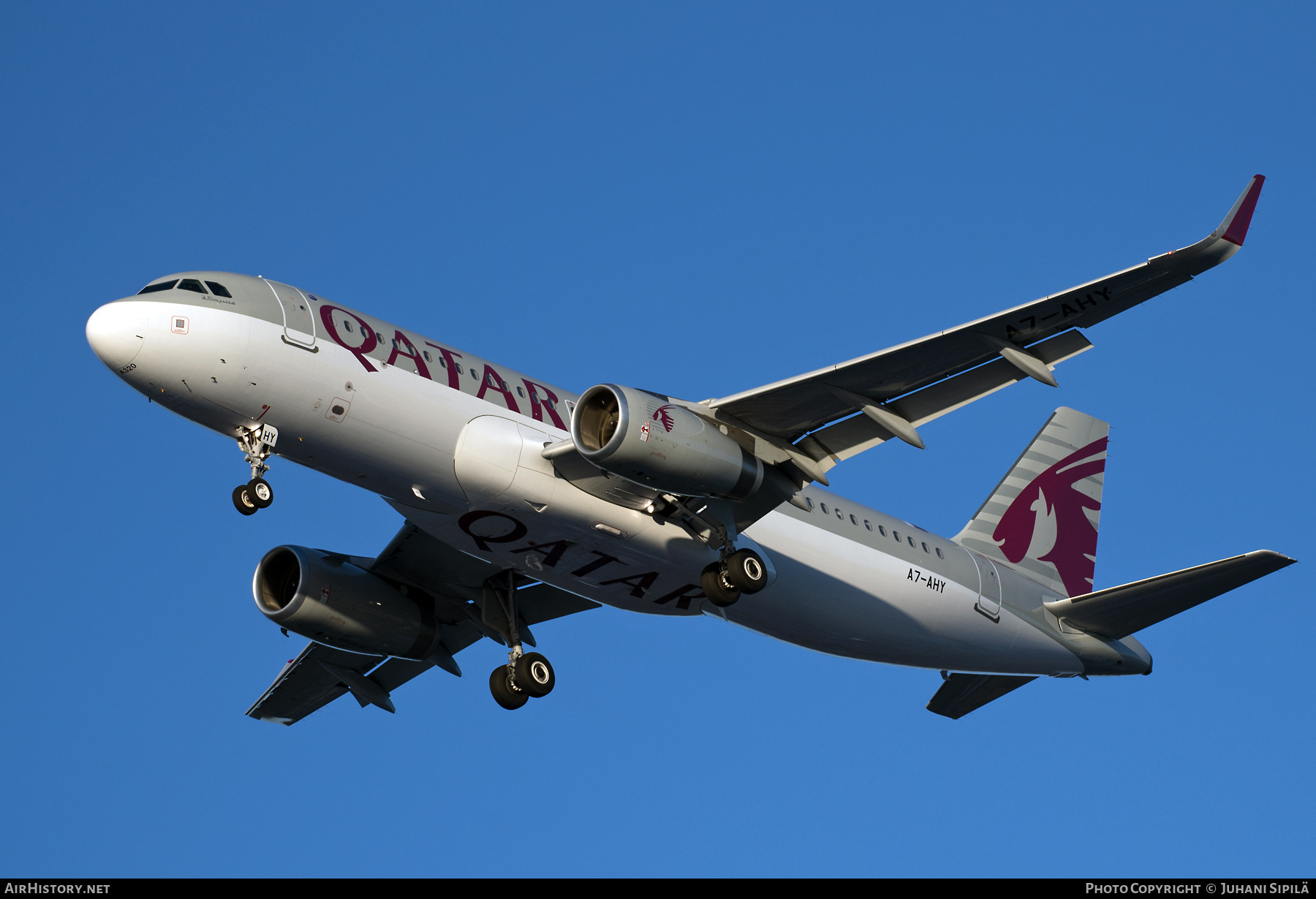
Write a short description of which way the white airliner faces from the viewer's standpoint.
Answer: facing the viewer and to the left of the viewer
